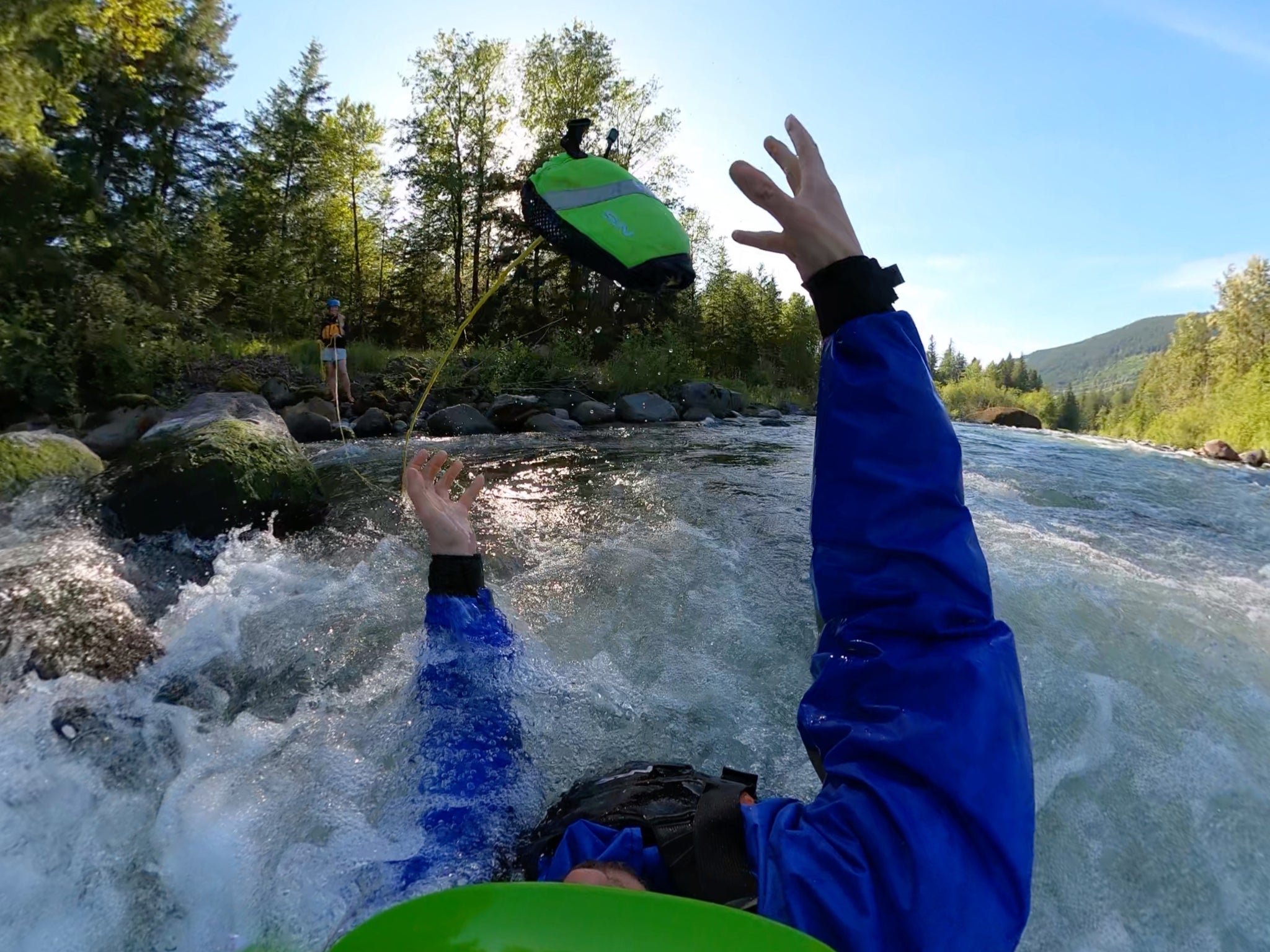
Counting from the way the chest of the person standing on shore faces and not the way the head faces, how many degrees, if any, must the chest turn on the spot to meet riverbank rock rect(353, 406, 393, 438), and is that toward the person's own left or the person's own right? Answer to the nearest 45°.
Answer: approximately 45° to the person's own left

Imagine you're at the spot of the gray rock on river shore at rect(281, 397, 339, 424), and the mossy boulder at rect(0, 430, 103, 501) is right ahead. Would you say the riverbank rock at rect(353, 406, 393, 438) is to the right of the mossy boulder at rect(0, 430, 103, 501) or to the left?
left

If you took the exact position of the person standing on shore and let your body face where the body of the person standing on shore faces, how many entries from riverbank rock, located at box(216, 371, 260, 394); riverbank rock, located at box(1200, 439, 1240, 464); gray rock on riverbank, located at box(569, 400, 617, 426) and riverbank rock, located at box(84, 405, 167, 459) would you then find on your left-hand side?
2

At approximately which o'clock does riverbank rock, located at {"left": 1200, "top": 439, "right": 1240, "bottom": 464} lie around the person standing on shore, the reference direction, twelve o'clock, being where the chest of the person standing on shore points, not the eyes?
The riverbank rock is roughly at 9 o'clock from the person standing on shore.

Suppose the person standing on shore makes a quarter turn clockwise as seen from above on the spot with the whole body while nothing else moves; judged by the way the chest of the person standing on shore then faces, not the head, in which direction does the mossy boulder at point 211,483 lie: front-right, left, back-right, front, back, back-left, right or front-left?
left

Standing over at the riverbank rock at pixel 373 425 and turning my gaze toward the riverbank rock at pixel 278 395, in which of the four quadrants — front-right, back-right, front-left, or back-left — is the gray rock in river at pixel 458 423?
back-right

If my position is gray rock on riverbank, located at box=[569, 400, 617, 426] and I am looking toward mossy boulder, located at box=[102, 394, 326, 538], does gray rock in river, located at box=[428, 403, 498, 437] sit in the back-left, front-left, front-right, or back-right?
front-right

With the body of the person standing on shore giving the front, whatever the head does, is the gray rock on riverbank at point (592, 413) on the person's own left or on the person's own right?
on the person's own left

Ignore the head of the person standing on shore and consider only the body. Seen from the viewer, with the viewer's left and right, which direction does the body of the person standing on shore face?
facing the viewer

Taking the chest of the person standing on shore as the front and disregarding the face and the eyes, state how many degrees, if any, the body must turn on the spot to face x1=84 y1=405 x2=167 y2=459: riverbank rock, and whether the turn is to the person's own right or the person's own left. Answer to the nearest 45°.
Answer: approximately 45° to the person's own right

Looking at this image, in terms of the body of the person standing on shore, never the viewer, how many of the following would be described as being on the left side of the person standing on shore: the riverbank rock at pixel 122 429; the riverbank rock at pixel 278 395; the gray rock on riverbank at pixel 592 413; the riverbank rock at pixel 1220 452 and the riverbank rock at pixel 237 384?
2

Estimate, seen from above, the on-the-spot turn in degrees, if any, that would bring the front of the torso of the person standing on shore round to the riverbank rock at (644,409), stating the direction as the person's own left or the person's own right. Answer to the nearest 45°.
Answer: approximately 90° to the person's own left

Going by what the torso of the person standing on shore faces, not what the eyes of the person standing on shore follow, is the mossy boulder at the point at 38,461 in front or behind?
in front

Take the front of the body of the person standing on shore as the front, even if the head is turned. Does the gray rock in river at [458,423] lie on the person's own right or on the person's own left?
on the person's own left

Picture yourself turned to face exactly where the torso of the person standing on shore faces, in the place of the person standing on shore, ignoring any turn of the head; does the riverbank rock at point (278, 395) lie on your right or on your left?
on your right
